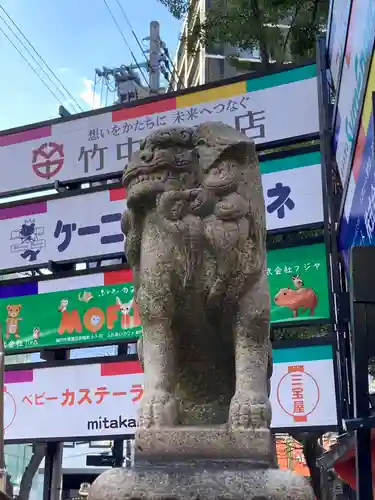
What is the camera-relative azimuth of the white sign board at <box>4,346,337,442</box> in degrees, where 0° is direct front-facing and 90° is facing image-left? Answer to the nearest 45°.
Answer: approximately 0°

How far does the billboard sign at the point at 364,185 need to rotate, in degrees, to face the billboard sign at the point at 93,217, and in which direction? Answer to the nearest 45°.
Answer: approximately 90° to its right

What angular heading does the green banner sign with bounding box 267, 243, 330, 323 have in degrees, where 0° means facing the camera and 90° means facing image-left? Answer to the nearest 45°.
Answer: approximately 0°

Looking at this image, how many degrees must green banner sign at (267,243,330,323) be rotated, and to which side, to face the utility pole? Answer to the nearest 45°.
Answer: approximately 135° to its right
